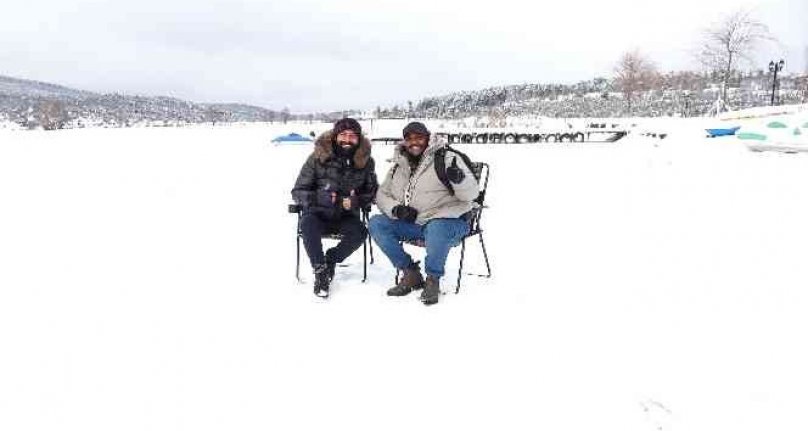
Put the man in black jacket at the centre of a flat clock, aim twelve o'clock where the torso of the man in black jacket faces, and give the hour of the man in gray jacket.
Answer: The man in gray jacket is roughly at 10 o'clock from the man in black jacket.

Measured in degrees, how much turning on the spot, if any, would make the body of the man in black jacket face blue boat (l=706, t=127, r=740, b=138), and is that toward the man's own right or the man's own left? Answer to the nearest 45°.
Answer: approximately 135° to the man's own left

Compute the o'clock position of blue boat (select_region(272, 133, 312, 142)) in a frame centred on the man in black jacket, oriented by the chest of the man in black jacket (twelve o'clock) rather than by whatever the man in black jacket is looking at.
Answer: The blue boat is roughly at 6 o'clock from the man in black jacket.

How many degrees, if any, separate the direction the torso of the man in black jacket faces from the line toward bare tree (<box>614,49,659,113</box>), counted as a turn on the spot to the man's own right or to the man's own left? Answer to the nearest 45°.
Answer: approximately 135° to the man's own left

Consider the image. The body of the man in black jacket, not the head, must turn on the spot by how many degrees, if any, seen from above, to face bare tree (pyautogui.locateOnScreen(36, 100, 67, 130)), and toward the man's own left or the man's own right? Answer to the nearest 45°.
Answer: approximately 135° to the man's own right

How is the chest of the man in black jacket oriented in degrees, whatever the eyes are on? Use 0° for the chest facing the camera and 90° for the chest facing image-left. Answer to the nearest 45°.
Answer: approximately 0°

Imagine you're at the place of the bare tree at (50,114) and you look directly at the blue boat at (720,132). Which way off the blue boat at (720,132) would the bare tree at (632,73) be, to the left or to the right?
left
